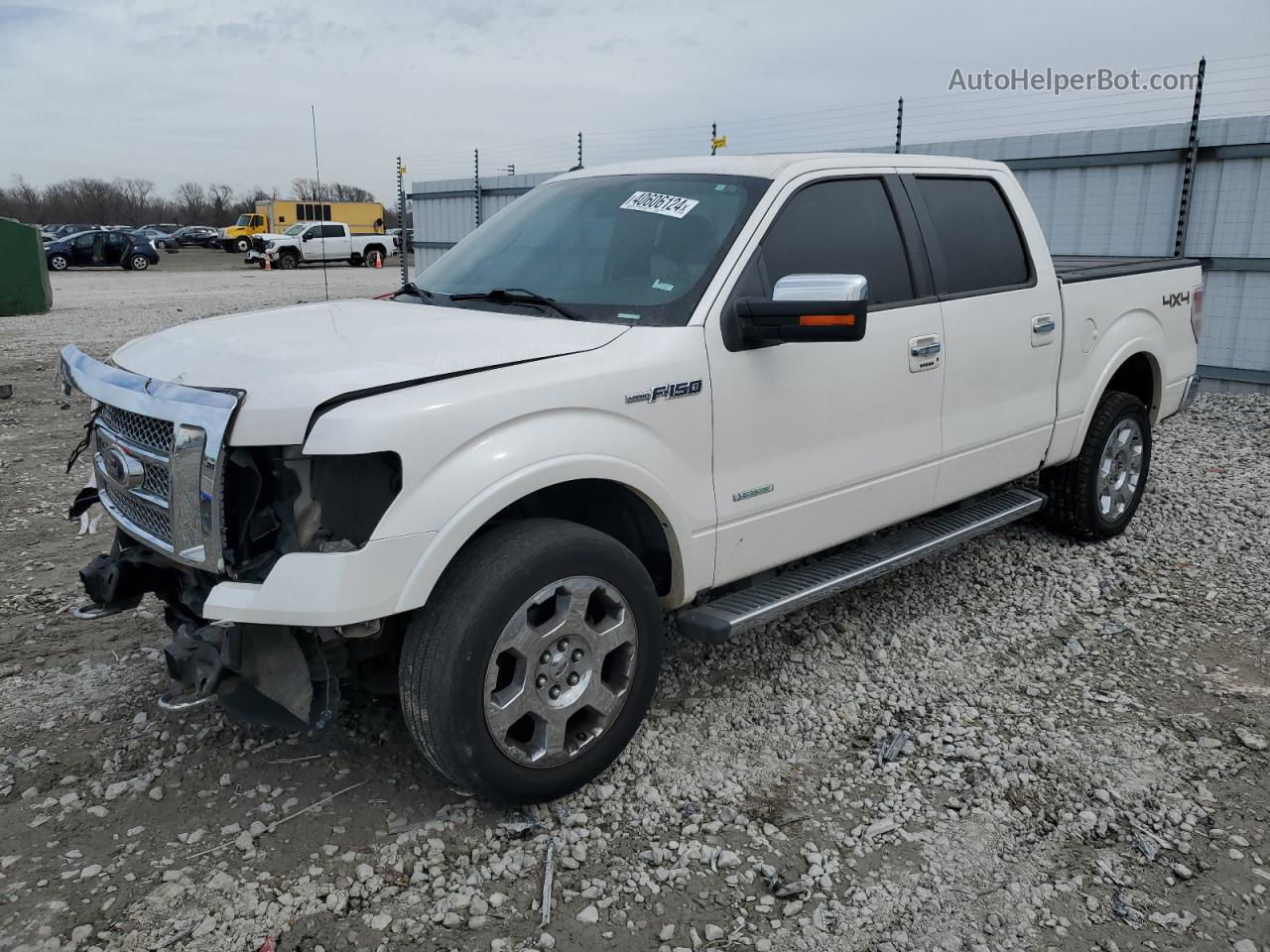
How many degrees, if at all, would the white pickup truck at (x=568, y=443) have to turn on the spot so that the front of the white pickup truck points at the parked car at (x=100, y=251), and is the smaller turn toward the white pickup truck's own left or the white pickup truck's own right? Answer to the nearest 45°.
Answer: approximately 90° to the white pickup truck's own right

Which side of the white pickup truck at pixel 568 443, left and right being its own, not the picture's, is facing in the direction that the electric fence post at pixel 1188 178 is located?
back

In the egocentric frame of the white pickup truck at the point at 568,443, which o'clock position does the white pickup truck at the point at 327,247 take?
the white pickup truck at the point at 327,247 is roughly at 4 o'clock from the white pickup truck at the point at 568,443.

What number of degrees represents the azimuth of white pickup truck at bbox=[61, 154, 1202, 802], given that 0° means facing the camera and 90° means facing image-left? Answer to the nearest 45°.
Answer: approximately 45°

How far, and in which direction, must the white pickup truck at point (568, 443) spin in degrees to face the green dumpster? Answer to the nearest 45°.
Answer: approximately 90° to its right

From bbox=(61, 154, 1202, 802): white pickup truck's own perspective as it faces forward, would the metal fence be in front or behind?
behind
